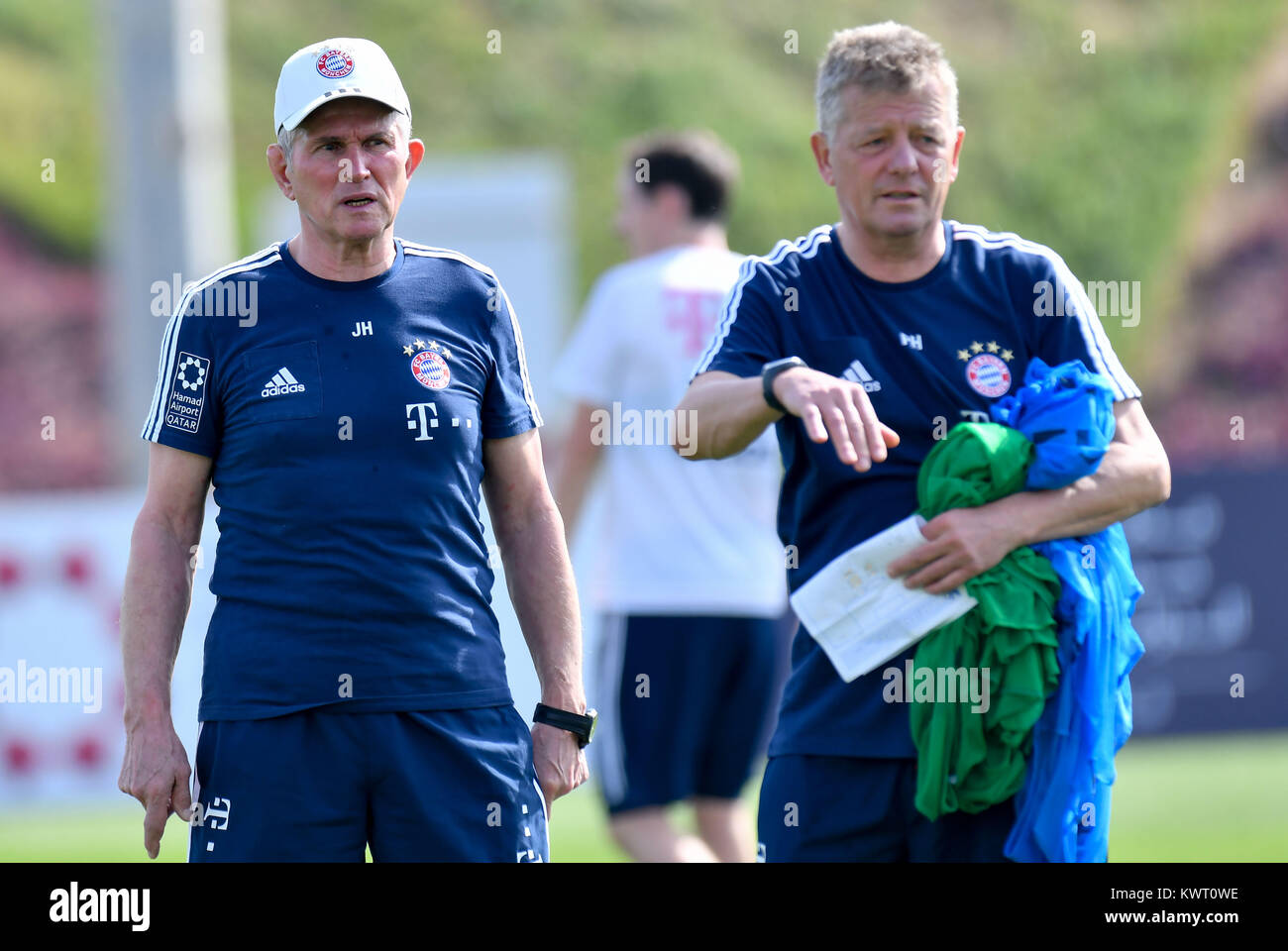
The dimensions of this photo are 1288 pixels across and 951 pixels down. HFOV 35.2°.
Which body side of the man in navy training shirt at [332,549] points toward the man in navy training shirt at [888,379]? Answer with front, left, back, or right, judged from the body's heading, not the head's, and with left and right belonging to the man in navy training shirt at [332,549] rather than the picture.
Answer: left

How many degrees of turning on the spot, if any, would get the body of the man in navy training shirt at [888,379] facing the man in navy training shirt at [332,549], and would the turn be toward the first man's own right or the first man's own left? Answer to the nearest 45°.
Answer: approximately 90° to the first man's own right

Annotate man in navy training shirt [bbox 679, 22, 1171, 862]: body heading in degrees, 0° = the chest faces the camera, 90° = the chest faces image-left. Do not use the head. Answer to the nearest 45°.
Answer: approximately 0°

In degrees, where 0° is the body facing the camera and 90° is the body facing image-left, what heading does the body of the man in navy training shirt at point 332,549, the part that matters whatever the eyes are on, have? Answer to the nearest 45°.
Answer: approximately 0°
